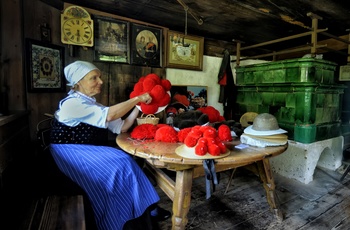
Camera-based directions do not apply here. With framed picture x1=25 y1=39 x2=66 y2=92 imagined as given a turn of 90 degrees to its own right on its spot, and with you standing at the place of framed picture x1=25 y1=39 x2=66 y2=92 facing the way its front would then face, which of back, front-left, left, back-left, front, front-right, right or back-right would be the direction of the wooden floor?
front-left

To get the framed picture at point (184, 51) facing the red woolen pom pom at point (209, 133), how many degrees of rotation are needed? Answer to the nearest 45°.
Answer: approximately 45° to its right

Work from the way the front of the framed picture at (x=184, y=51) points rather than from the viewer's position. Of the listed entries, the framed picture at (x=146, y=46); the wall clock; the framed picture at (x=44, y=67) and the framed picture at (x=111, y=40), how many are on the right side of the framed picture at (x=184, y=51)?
4

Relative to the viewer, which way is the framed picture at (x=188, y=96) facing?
toward the camera

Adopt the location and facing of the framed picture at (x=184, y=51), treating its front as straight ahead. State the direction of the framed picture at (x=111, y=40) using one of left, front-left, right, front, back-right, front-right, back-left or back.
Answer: right

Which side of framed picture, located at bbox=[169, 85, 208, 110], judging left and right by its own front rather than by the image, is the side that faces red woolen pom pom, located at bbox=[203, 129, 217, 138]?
front

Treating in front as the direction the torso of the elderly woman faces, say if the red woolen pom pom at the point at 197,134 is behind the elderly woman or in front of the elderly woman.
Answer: in front

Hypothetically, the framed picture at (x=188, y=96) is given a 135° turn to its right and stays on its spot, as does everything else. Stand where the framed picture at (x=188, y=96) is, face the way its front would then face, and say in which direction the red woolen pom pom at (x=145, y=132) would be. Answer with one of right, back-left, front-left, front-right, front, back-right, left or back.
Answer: back-left

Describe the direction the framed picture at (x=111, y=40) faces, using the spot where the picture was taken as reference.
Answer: facing the viewer and to the right of the viewer

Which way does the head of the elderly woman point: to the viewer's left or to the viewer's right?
to the viewer's right

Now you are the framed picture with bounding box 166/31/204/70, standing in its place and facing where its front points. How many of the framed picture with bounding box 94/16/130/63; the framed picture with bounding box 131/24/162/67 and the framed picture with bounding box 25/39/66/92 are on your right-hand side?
3

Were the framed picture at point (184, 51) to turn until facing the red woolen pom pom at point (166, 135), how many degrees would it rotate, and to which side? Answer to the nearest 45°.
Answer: approximately 45° to its right

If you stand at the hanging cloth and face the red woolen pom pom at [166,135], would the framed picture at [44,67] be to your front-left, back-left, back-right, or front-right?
front-right

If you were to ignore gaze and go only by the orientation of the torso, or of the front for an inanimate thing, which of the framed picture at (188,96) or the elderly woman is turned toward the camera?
the framed picture

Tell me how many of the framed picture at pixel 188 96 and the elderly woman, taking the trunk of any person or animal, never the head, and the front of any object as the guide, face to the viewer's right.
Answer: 1

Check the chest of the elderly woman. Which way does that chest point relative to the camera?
to the viewer's right
